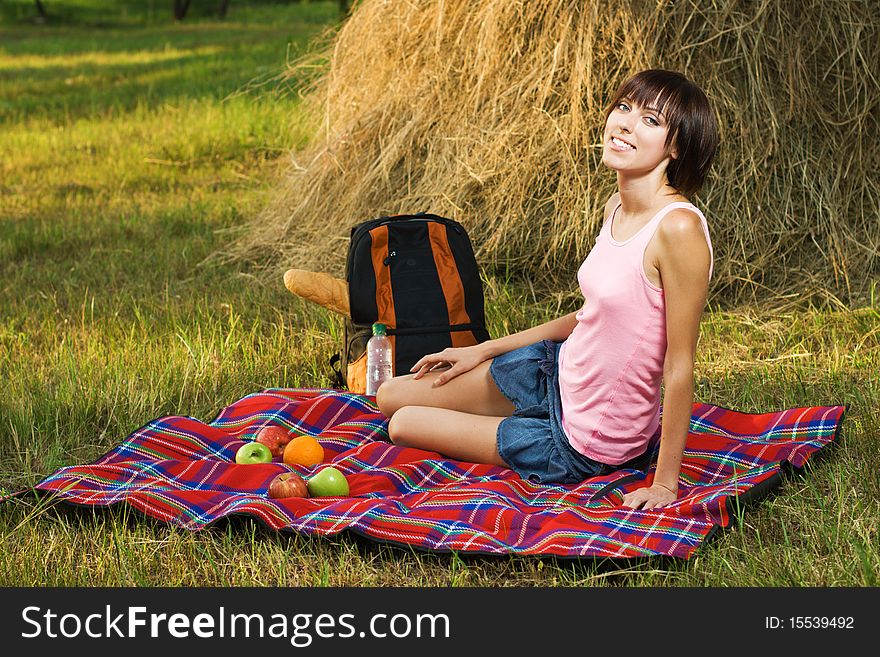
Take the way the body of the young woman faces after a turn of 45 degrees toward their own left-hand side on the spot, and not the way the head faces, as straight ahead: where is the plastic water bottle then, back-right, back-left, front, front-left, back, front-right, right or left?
back-right

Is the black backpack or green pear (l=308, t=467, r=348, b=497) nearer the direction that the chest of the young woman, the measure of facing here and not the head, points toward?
the green pear

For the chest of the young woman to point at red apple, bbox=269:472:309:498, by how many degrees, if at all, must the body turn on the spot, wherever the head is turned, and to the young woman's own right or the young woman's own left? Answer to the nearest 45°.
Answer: approximately 45° to the young woman's own right

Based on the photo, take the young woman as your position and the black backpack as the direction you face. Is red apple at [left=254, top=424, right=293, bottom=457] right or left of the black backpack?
left

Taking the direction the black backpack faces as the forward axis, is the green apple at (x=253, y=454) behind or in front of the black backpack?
in front

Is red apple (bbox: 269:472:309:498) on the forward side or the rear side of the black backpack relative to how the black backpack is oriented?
on the forward side

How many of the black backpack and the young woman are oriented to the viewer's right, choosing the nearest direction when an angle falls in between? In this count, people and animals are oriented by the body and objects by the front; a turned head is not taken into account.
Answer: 0

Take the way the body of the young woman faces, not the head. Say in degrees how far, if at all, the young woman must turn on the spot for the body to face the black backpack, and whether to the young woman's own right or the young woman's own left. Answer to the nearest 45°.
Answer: approximately 90° to the young woman's own right

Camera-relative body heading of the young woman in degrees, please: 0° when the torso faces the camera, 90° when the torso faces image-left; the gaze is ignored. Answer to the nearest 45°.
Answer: approximately 45°

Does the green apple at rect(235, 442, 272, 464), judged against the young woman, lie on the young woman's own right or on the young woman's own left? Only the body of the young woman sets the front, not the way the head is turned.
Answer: on the young woman's own right
